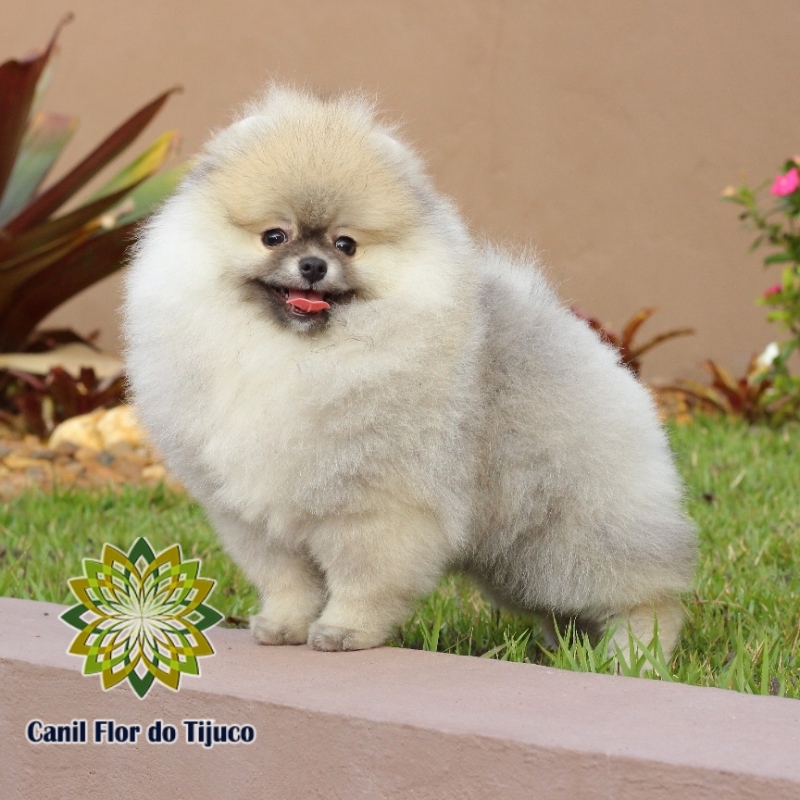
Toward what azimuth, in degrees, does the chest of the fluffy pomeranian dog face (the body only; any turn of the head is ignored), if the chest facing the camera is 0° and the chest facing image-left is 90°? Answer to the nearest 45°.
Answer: approximately 45°
